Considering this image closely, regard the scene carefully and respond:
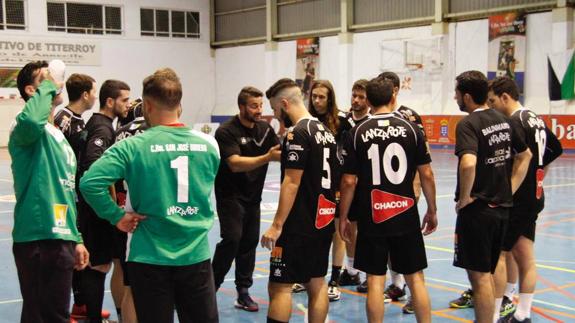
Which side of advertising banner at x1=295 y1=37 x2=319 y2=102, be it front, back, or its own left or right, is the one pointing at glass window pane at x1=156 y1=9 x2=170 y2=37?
right

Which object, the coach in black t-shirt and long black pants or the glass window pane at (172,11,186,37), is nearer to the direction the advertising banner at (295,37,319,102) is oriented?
the coach in black t-shirt and long black pants

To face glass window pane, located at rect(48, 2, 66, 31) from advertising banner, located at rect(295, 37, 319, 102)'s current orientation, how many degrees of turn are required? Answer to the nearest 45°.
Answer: approximately 45° to its right

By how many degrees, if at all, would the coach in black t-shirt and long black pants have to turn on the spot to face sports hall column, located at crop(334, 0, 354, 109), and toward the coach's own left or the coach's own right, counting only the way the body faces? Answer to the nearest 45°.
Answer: approximately 135° to the coach's own left

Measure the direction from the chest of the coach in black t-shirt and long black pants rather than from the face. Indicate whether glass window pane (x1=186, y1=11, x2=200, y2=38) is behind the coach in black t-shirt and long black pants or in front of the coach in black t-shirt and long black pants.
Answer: behind

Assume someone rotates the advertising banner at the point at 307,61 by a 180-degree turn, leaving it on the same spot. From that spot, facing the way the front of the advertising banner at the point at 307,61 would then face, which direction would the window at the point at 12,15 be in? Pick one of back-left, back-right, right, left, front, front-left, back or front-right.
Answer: back-left

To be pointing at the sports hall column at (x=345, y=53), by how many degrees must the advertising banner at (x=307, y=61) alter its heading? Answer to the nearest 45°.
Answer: approximately 90° to its left

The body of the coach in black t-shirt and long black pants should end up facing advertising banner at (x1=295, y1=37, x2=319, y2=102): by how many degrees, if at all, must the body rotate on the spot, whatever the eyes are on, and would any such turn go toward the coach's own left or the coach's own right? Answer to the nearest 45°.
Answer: approximately 135° to the coach's own left

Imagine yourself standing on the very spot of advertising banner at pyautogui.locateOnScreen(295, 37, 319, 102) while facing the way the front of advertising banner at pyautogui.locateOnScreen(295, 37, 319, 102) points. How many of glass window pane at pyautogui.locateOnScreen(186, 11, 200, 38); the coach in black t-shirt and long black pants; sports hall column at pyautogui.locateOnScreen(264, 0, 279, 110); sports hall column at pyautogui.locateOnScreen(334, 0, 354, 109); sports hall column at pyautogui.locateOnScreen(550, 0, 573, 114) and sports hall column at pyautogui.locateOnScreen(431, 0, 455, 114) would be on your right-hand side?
2

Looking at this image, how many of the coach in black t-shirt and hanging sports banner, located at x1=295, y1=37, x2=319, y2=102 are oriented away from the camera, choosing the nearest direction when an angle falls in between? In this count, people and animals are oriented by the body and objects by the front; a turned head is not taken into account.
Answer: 0

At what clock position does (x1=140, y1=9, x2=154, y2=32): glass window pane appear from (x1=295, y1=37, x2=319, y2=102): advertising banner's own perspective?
The glass window pane is roughly at 2 o'clock from the advertising banner.

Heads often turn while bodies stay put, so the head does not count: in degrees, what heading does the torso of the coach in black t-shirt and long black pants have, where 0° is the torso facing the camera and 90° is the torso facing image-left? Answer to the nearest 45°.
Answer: approximately 315°

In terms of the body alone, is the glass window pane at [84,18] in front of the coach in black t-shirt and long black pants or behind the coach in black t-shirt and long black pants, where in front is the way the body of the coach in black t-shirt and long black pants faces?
behind

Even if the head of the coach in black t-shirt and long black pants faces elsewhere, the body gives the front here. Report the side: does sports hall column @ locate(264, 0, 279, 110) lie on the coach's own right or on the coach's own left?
on the coach's own left

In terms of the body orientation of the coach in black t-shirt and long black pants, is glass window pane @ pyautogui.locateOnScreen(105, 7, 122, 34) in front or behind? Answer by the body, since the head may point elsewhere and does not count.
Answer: behind

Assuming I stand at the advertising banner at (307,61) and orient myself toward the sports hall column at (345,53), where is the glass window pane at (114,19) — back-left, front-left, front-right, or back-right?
back-right

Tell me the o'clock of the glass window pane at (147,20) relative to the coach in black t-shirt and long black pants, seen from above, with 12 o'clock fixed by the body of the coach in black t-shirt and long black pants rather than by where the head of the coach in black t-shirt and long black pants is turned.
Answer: The glass window pane is roughly at 7 o'clock from the coach in black t-shirt and long black pants.

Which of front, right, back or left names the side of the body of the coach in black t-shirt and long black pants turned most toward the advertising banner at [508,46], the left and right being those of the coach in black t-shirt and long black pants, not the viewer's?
left
